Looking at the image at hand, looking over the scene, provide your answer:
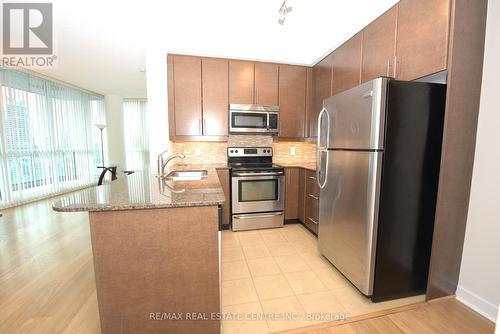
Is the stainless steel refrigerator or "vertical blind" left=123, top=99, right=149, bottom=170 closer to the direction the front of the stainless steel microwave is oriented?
the stainless steel refrigerator

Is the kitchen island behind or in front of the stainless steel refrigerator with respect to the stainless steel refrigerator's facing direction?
in front

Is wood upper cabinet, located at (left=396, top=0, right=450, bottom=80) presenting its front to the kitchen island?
yes

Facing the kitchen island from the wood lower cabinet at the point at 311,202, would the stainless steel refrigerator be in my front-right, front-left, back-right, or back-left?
front-left

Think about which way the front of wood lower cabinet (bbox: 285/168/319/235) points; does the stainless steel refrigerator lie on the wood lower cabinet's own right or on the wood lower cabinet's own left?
on the wood lower cabinet's own left

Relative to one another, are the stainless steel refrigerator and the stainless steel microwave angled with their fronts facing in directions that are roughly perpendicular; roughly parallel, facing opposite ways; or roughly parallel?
roughly perpendicular

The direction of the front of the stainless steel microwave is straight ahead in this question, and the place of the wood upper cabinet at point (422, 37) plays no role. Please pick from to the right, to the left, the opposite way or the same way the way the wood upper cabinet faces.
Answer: to the right

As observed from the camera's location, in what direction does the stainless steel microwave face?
facing the viewer

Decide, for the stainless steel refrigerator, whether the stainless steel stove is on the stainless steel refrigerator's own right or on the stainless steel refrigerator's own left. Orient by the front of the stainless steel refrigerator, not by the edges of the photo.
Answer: on the stainless steel refrigerator's own right

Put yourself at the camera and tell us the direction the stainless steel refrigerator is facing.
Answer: facing the viewer and to the left of the viewer

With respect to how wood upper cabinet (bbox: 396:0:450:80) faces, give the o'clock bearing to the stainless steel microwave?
The stainless steel microwave is roughly at 2 o'clock from the wood upper cabinet.

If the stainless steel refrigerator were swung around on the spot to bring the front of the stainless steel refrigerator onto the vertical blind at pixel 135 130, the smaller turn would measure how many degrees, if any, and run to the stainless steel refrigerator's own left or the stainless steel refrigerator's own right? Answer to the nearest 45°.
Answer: approximately 45° to the stainless steel refrigerator's own right

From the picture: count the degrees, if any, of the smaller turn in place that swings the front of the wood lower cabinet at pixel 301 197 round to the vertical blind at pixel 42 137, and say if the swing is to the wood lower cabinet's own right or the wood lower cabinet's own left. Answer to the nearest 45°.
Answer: approximately 45° to the wood lower cabinet's own right
